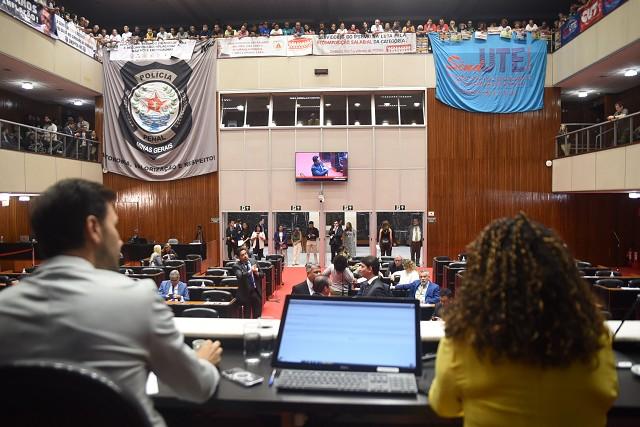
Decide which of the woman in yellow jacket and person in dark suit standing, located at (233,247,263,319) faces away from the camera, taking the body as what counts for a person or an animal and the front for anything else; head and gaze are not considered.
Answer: the woman in yellow jacket

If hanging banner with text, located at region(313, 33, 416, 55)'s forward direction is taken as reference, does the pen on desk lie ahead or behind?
ahead

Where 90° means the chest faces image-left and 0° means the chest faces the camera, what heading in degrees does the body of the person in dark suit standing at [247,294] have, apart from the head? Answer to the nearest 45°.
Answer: approximately 315°

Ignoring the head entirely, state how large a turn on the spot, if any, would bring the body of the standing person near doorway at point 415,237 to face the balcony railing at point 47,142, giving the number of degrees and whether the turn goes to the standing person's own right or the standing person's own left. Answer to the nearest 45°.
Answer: approximately 90° to the standing person's own right

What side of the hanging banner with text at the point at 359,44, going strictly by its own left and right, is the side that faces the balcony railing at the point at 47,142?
right

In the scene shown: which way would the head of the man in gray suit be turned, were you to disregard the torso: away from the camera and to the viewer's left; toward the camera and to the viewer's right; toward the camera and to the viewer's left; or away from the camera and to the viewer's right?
away from the camera and to the viewer's right

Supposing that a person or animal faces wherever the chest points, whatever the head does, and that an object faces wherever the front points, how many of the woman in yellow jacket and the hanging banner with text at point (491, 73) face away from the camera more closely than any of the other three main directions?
1

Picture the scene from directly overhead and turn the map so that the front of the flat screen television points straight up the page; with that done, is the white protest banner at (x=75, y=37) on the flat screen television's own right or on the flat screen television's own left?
on the flat screen television's own right

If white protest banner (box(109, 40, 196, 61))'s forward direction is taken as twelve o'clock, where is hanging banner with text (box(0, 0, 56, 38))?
The hanging banner with text is roughly at 2 o'clock from the white protest banner.

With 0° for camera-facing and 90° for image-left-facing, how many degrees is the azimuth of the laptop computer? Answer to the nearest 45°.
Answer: approximately 0°

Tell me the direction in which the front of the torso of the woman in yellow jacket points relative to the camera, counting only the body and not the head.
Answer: away from the camera

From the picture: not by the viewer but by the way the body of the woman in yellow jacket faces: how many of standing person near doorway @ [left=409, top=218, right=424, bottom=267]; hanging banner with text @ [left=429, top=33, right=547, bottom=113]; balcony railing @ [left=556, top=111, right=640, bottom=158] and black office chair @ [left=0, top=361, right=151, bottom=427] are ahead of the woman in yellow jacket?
3
